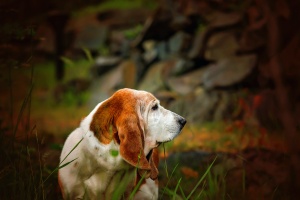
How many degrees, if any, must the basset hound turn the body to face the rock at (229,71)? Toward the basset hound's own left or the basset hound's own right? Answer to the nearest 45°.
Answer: approximately 90° to the basset hound's own left

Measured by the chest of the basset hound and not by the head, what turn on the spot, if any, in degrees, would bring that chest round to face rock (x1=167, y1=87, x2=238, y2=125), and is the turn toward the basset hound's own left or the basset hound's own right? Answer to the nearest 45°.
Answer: approximately 90° to the basset hound's own left

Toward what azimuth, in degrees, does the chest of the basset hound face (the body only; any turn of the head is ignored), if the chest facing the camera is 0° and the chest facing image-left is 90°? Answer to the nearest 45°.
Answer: approximately 270°

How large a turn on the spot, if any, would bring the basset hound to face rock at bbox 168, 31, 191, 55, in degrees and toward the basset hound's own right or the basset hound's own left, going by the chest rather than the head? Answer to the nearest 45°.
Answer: approximately 90° to the basset hound's own left

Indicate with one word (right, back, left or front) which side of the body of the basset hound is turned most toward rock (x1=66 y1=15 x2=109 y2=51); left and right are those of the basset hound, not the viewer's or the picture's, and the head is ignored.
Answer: left

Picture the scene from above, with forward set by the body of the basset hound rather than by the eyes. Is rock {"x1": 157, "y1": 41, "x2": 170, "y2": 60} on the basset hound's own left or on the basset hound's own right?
on the basset hound's own left

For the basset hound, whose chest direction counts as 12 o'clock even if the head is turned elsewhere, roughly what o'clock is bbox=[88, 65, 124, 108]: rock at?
The rock is roughly at 9 o'clock from the basset hound.

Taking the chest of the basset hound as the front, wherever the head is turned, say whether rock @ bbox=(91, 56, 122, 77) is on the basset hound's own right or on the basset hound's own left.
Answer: on the basset hound's own left
